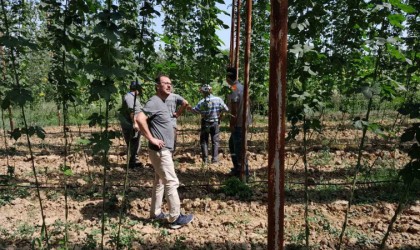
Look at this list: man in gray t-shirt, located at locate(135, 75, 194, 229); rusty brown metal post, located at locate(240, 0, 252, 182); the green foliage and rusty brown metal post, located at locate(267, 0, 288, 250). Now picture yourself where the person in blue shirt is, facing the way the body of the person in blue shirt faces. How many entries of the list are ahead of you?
0

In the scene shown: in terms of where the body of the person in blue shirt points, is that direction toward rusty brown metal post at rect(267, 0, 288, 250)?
no

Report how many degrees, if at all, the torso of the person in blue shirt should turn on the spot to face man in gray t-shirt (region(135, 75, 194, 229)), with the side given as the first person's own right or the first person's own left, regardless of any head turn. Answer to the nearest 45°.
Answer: approximately 180°

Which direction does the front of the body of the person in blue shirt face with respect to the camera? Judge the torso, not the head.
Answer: away from the camera

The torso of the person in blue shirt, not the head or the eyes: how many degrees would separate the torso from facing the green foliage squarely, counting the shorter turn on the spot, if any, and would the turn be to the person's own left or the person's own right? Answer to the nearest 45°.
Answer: approximately 180°

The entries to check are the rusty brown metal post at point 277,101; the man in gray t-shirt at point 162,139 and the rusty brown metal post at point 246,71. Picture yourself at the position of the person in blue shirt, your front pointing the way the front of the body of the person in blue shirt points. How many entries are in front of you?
0

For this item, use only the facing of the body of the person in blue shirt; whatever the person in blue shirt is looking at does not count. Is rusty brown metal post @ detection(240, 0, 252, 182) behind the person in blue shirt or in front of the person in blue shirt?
behind
